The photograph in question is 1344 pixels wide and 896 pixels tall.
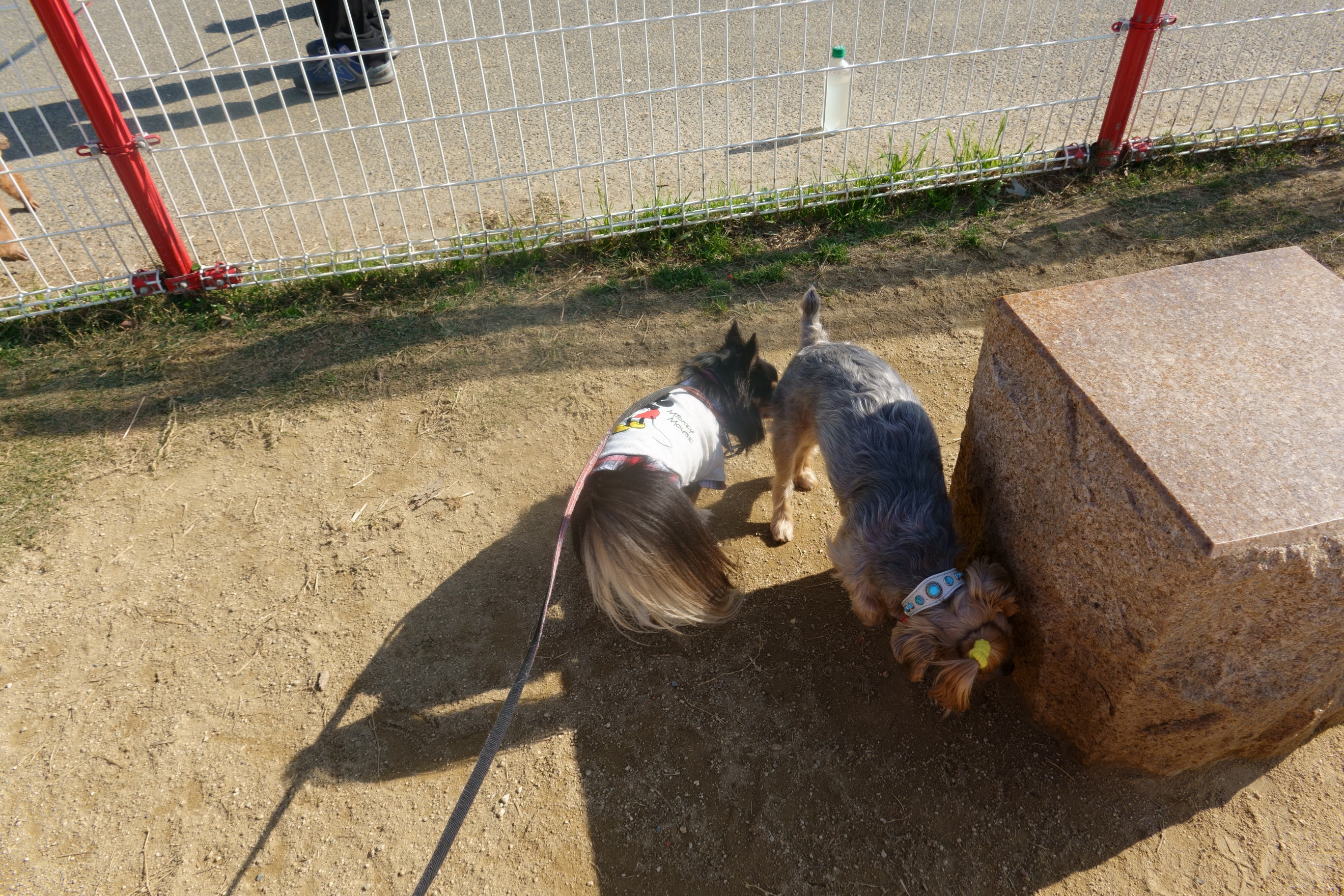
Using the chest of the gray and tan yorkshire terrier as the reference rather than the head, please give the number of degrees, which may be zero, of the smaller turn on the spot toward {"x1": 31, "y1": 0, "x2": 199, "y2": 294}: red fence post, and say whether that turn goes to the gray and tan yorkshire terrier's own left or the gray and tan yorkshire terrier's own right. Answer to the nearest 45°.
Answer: approximately 135° to the gray and tan yorkshire terrier's own right

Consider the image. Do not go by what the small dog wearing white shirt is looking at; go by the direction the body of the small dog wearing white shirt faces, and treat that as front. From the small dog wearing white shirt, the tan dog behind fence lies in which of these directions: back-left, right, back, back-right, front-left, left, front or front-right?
left

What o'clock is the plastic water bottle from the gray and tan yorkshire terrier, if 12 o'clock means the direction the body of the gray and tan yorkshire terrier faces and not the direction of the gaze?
The plastic water bottle is roughly at 7 o'clock from the gray and tan yorkshire terrier.

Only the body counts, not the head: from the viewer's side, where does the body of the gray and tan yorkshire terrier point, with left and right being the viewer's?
facing the viewer and to the right of the viewer

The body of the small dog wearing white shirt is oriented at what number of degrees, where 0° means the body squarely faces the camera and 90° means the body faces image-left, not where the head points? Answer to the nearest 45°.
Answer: approximately 225°

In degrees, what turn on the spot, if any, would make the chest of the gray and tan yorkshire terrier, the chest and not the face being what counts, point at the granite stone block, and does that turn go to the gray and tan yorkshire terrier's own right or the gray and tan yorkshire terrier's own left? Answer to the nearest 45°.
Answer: approximately 45° to the gray and tan yorkshire terrier's own left

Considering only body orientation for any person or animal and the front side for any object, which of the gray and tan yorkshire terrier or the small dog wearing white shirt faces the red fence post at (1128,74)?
the small dog wearing white shirt

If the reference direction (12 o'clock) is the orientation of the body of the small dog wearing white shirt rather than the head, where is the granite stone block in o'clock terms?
The granite stone block is roughly at 2 o'clock from the small dog wearing white shirt.

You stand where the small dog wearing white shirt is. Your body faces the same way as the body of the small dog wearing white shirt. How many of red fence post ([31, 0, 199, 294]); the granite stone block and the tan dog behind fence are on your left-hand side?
2
